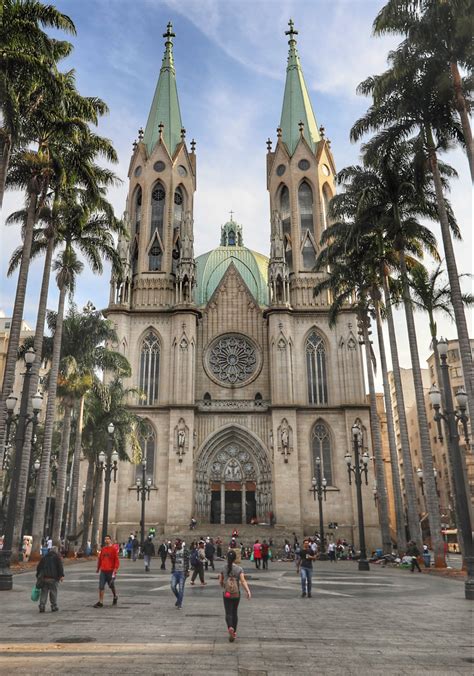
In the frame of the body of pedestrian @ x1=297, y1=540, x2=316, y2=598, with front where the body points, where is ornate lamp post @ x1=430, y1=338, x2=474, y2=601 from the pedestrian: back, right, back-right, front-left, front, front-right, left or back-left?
left

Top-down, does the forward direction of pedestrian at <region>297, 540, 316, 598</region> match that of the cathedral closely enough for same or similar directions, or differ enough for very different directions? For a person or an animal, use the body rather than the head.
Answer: same or similar directions

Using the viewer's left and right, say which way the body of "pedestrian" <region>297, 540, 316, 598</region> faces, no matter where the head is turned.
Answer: facing the viewer

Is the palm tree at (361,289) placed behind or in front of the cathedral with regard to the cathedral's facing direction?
in front

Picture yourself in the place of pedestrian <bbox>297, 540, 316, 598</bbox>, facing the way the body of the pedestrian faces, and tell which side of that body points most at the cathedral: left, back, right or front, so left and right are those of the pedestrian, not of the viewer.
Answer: back

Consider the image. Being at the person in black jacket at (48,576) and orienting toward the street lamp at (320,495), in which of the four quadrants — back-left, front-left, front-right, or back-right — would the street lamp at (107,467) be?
front-left

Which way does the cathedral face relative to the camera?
toward the camera

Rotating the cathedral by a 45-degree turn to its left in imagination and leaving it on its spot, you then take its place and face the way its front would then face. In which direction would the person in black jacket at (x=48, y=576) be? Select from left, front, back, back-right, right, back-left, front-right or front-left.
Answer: front-right

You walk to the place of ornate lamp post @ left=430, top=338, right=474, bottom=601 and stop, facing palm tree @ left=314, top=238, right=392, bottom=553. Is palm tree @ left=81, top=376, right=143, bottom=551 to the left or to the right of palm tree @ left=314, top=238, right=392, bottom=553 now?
left

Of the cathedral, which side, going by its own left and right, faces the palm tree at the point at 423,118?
front

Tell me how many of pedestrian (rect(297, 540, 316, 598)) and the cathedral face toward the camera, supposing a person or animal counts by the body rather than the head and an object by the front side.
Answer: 2

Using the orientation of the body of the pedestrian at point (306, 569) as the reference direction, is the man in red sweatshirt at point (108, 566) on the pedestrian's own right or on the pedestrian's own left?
on the pedestrian's own right

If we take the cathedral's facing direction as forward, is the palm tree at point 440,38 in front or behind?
in front

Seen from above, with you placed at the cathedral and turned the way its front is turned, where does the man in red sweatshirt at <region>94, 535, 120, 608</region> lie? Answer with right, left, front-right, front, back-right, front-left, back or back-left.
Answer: front

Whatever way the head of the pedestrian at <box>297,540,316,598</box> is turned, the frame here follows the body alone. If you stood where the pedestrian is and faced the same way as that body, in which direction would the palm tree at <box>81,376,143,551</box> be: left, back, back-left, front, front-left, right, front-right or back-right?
back-right

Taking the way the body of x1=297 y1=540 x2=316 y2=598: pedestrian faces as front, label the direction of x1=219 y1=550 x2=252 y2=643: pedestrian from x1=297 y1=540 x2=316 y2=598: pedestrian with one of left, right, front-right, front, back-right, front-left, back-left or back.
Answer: front
